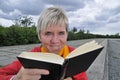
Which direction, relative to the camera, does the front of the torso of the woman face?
toward the camera
